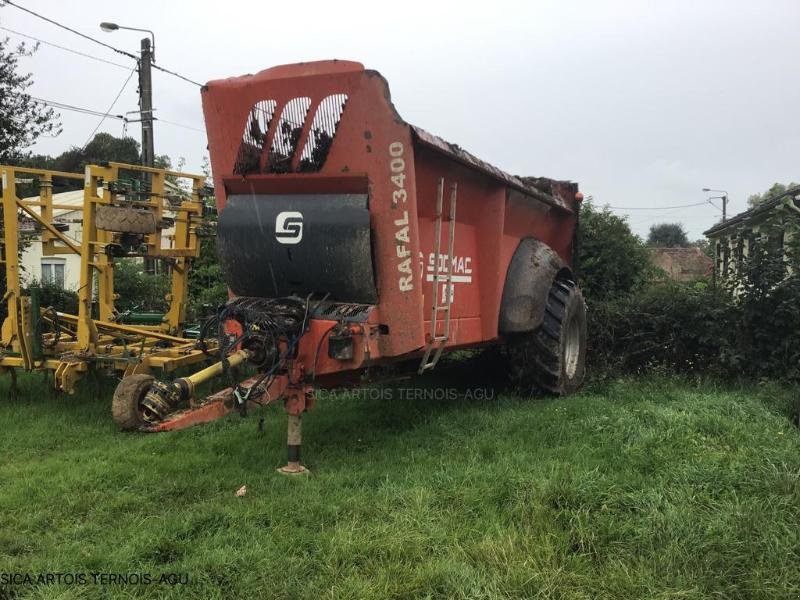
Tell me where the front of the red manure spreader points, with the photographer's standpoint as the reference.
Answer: facing the viewer and to the left of the viewer

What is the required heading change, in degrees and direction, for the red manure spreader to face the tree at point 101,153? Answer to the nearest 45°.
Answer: approximately 135° to its right

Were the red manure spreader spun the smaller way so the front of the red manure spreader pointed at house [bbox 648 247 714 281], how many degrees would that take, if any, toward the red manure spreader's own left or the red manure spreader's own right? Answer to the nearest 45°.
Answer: approximately 180°

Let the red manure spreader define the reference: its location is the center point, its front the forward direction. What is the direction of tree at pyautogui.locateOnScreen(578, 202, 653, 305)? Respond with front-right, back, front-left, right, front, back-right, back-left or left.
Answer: back

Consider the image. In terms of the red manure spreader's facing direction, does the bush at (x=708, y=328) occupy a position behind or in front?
behind

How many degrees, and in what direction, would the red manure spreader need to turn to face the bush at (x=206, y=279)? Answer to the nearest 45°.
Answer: approximately 135° to its right

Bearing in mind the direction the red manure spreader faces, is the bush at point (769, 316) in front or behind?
behind

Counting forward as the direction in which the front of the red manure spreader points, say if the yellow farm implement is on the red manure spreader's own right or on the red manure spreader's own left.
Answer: on the red manure spreader's own right

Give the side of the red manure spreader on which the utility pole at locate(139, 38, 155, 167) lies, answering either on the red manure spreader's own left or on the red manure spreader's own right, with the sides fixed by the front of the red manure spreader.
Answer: on the red manure spreader's own right

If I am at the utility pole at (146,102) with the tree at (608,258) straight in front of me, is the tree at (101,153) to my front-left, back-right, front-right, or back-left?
back-left

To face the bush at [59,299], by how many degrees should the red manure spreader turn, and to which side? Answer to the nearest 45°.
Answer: approximately 90° to its right
